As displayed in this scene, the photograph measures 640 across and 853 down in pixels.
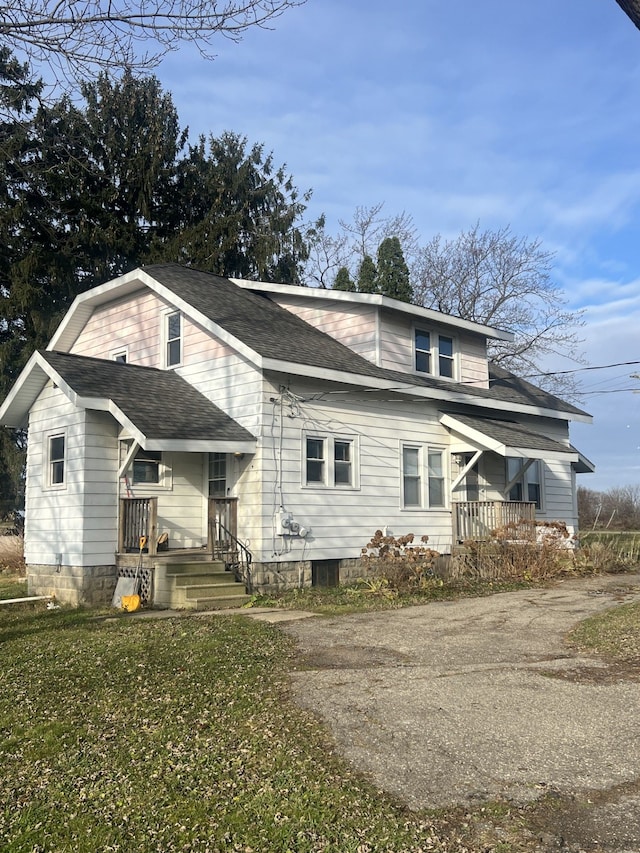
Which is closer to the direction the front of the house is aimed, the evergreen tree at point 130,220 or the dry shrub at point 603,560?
the dry shrub

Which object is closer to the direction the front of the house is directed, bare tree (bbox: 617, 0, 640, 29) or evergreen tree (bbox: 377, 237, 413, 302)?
the bare tree

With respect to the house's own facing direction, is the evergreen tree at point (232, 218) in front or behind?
behind

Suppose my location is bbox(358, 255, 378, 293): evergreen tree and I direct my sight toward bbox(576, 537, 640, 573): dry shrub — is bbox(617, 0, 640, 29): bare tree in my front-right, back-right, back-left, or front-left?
front-right

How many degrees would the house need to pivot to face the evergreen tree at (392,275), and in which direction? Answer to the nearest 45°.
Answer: approximately 135° to its left

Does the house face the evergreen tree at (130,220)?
no

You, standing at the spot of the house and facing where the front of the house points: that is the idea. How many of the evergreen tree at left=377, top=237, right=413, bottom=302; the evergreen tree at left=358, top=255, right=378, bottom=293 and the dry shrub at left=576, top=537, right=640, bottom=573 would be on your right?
0

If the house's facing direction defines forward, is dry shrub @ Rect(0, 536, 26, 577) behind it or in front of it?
behind

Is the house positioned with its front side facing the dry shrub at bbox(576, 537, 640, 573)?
no

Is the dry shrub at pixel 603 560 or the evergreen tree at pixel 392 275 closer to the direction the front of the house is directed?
the dry shrub

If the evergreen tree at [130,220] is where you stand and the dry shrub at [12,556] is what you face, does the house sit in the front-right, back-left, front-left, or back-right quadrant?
front-left

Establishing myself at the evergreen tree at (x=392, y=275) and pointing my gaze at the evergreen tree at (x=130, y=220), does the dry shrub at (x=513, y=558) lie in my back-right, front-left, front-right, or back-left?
front-left

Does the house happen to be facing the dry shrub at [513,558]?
no
